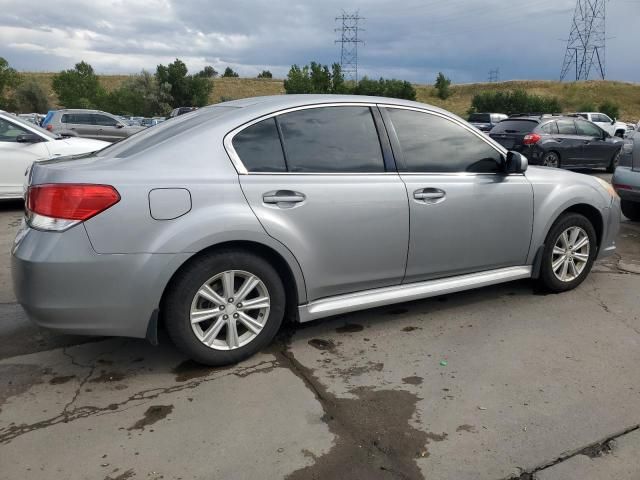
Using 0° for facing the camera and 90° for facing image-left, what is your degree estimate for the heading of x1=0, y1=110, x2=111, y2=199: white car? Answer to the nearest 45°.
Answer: approximately 270°

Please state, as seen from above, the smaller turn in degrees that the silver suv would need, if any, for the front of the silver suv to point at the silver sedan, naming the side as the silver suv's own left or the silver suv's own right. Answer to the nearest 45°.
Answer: approximately 90° to the silver suv's own right

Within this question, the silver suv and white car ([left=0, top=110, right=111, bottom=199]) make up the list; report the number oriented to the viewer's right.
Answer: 2

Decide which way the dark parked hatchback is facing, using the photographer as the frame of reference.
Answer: facing away from the viewer and to the right of the viewer

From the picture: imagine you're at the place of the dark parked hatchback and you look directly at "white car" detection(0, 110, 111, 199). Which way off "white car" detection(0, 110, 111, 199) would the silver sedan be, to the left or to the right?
left

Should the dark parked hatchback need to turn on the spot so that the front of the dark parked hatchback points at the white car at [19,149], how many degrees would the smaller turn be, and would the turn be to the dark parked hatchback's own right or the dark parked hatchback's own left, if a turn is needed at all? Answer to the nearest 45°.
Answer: approximately 180°

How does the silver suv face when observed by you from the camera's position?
facing to the right of the viewer

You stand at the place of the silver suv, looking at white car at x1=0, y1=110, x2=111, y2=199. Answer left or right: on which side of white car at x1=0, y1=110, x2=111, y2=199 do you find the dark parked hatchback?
left

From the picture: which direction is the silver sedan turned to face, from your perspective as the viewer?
facing away from the viewer and to the right of the viewer

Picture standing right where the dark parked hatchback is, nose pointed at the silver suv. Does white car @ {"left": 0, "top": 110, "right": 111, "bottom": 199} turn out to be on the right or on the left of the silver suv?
left
